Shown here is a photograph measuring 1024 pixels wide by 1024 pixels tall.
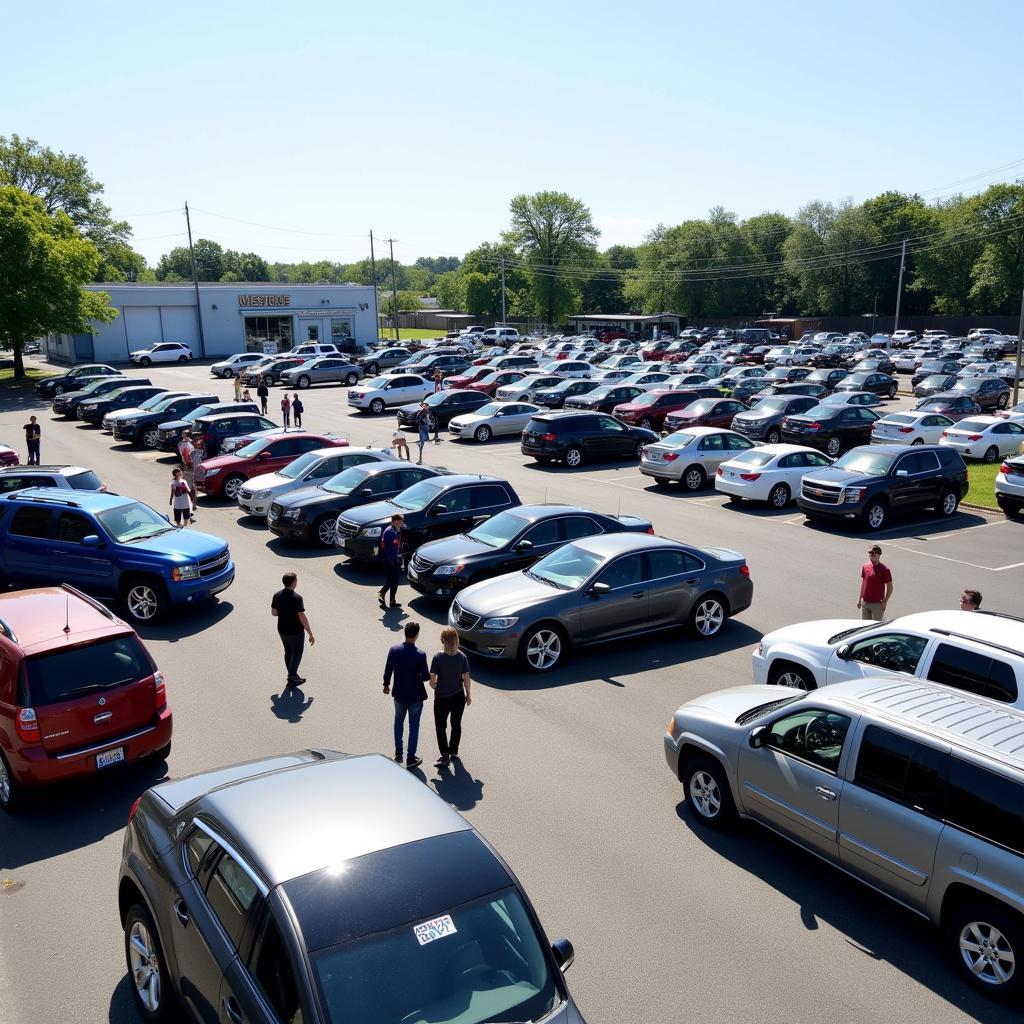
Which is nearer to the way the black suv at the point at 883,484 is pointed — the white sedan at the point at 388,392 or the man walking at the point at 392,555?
the man walking

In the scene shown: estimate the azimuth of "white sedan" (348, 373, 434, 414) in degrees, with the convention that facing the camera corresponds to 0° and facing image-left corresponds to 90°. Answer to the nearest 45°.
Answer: approximately 45°

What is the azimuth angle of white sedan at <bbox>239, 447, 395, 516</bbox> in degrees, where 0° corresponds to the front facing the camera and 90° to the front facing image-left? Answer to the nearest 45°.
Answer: approximately 45°

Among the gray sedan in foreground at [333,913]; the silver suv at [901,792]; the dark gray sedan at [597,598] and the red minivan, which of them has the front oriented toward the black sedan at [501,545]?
the silver suv

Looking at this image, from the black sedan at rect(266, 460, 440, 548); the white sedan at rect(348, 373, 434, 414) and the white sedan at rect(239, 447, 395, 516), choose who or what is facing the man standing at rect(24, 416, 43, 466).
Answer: the white sedan at rect(348, 373, 434, 414)

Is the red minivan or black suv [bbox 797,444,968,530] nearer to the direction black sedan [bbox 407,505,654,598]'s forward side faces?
the red minivan

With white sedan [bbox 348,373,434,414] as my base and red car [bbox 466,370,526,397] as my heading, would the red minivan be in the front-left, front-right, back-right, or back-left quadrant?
back-right

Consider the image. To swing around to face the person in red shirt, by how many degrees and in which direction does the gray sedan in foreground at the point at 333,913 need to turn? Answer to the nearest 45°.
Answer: approximately 90° to its left

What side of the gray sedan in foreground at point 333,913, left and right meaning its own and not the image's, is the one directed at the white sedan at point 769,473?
left

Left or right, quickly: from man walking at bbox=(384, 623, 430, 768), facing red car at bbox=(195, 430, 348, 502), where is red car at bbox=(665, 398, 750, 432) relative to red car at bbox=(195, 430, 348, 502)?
right

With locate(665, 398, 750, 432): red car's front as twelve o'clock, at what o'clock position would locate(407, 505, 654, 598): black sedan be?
The black sedan is roughly at 11 o'clock from the red car.

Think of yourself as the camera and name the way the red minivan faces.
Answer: facing away from the viewer and to the left of the viewer
